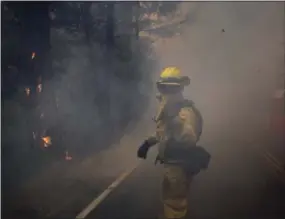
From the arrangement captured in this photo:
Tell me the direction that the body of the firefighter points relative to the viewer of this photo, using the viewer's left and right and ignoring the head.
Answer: facing to the left of the viewer

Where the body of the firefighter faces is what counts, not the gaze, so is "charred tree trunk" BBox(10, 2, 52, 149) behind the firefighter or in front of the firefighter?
in front
